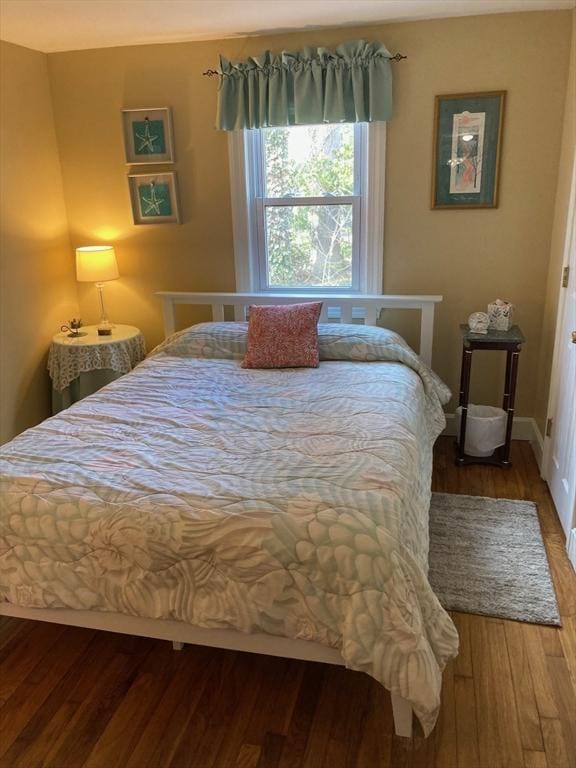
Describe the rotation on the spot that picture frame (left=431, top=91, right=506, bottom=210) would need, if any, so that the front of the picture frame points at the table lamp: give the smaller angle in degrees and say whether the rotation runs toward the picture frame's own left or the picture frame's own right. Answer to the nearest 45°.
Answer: approximately 90° to the picture frame's own right

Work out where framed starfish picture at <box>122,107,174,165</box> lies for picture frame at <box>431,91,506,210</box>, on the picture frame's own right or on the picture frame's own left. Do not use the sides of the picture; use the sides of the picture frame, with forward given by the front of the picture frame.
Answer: on the picture frame's own right

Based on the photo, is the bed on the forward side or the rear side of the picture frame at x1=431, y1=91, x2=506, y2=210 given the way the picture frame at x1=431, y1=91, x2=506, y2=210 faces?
on the forward side

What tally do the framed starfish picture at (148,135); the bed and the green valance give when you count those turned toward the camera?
3

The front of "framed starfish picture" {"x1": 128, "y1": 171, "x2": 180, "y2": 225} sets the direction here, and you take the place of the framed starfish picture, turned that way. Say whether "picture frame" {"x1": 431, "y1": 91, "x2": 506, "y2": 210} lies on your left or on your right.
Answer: on your left

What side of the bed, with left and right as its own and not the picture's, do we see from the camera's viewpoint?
front

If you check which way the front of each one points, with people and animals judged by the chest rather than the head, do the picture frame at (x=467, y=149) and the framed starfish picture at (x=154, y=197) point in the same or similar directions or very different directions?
same or similar directions

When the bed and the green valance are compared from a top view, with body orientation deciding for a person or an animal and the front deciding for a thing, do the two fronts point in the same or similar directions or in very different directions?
same or similar directions

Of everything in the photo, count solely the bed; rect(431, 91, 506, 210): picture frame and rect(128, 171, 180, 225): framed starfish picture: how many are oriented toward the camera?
3

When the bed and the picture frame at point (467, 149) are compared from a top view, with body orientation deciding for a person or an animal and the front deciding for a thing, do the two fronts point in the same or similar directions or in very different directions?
same or similar directions

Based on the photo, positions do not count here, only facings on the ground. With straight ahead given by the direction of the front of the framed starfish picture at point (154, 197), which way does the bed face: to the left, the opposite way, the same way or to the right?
the same way

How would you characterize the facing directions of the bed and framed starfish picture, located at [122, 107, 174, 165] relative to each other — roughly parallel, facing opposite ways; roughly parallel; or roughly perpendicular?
roughly parallel

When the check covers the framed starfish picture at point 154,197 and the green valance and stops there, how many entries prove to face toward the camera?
2

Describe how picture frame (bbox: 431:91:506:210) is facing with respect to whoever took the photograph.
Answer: facing the viewer

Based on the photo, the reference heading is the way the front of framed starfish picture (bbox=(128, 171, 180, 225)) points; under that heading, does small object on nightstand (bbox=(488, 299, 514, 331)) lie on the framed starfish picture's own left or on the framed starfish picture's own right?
on the framed starfish picture's own left

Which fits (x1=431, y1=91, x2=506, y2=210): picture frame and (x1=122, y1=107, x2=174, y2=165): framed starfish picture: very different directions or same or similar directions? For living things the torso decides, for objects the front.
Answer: same or similar directions

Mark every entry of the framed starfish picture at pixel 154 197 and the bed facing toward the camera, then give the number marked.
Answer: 2
